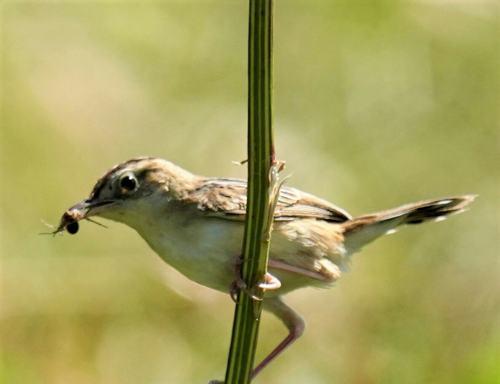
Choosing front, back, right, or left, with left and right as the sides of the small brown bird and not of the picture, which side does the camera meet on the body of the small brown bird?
left
